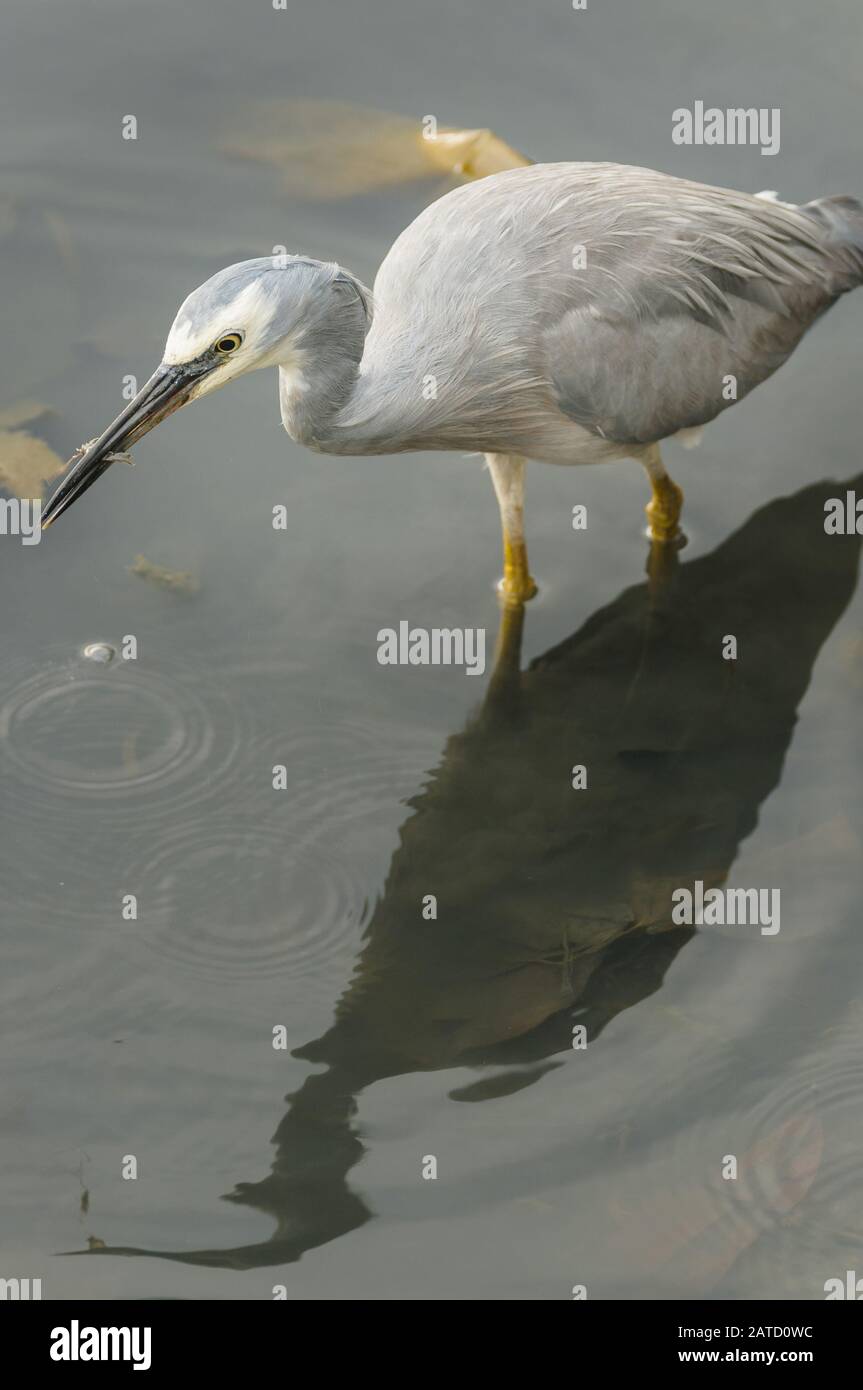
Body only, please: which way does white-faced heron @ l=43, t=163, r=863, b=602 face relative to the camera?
to the viewer's left

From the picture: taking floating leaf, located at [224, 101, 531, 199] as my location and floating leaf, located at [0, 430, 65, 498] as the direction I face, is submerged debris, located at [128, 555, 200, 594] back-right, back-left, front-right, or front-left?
front-left

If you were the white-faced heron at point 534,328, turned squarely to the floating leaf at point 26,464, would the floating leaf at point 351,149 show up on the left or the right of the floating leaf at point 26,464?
right

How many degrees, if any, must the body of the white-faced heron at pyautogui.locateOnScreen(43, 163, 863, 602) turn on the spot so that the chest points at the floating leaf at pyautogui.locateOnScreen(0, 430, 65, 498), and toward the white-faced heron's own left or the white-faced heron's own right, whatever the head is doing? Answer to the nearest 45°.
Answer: approximately 45° to the white-faced heron's own right

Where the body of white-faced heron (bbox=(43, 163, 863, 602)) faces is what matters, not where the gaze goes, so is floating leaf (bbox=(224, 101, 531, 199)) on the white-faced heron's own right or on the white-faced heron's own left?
on the white-faced heron's own right
